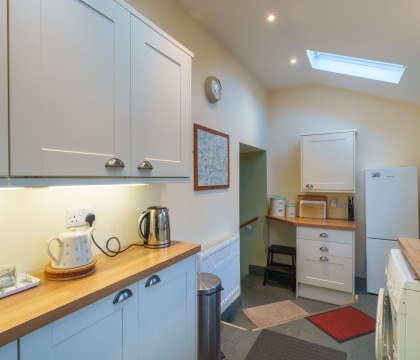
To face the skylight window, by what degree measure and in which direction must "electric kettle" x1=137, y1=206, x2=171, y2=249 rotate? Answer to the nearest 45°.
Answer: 0° — it already faces it

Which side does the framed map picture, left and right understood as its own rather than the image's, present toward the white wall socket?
right

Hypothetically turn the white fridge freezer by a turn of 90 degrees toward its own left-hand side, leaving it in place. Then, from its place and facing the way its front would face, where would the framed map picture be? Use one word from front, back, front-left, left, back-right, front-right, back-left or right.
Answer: back-right

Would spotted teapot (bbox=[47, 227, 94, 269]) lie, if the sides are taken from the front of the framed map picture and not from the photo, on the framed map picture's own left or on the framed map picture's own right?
on the framed map picture's own right

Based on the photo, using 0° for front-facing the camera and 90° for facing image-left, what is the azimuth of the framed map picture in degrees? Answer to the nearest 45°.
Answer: approximately 315°

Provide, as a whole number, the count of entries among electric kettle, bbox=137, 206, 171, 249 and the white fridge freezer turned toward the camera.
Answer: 1

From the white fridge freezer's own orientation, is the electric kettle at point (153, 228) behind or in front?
in front

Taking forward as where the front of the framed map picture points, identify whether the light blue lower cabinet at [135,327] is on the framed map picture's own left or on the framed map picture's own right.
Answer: on the framed map picture's own right

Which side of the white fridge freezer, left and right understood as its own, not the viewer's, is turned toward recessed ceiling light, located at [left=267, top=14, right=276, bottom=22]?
front

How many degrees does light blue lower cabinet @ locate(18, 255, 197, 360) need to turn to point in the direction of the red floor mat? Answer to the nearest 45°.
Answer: approximately 45° to its left

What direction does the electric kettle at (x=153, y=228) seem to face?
to the viewer's right

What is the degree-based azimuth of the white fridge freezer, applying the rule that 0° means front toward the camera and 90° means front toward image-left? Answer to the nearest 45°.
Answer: approximately 0°

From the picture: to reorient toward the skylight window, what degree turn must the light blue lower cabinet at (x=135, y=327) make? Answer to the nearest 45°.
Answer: approximately 45° to its left
